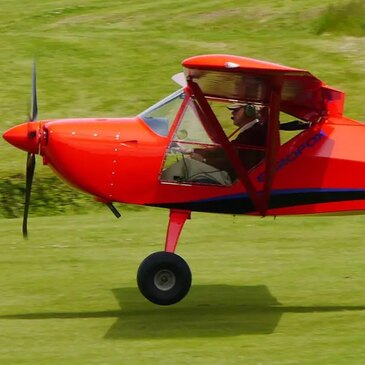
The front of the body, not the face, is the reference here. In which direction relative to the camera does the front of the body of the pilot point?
to the viewer's left

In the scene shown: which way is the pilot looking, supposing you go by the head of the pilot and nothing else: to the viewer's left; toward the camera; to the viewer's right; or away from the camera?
to the viewer's left

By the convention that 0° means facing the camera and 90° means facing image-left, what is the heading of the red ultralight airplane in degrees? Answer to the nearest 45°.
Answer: approximately 90°
